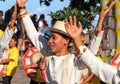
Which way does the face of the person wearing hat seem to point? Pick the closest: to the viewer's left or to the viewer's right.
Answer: to the viewer's left

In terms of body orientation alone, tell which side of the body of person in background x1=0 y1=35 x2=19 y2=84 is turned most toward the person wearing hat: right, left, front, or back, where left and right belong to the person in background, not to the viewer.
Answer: left
